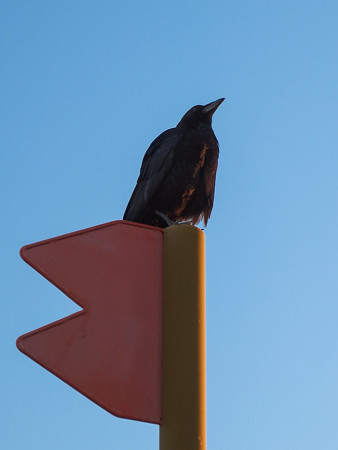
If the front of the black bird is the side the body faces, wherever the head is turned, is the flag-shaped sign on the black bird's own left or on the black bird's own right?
on the black bird's own right

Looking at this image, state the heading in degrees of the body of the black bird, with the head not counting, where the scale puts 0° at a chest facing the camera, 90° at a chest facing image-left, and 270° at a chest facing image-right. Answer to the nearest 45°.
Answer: approximately 315°
